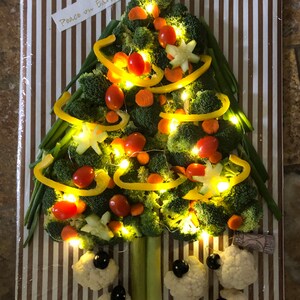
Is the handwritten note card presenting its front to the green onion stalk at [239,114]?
no

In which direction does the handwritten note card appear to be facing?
toward the camera
